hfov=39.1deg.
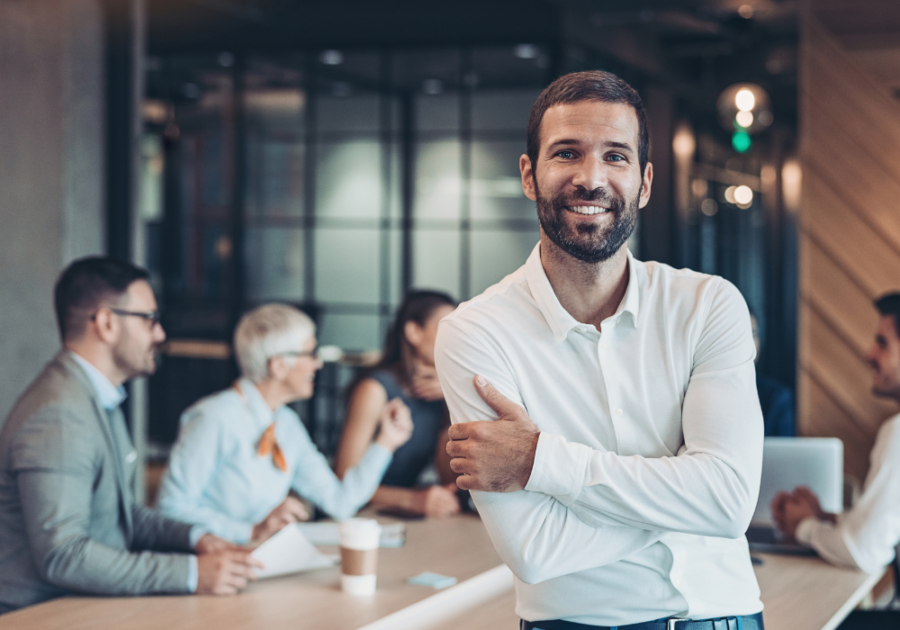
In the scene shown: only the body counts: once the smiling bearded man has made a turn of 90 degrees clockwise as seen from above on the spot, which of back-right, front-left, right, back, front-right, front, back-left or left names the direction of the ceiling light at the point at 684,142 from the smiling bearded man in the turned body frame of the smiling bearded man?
right

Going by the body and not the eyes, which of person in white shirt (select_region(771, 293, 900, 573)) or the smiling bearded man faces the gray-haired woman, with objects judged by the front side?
the person in white shirt

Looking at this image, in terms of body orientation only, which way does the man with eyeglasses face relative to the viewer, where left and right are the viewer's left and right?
facing to the right of the viewer

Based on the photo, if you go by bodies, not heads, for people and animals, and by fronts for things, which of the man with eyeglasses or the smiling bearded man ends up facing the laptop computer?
the man with eyeglasses

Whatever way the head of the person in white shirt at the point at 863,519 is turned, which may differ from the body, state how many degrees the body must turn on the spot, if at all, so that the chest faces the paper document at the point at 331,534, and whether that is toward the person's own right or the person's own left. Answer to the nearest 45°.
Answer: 0° — they already face it

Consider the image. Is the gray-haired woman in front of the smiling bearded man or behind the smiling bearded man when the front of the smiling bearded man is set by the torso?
behind

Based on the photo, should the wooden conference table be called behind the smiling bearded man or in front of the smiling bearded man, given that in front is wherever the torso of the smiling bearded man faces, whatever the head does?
behind

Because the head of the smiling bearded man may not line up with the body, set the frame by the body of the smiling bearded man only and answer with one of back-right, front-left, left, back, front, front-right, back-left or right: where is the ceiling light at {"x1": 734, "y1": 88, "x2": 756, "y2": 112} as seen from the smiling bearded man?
back

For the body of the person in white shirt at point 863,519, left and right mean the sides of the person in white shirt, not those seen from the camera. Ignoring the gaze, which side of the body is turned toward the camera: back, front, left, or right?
left

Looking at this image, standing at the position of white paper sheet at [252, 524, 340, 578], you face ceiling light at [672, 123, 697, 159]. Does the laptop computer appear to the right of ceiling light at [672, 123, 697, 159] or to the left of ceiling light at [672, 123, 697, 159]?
right

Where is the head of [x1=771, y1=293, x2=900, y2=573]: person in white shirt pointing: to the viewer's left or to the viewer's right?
to the viewer's left

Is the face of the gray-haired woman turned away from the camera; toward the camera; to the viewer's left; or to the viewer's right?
to the viewer's right

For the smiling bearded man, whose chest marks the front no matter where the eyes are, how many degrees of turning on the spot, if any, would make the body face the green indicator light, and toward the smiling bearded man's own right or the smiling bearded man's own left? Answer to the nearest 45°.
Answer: approximately 180°

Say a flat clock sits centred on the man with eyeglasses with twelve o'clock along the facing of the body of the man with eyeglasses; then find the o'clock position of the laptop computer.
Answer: The laptop computer is roughly at 12 o'clock from the man with eyeglasses.
